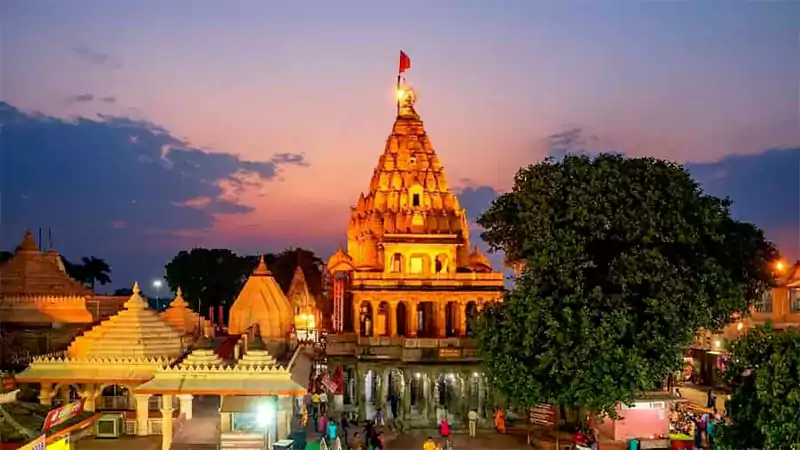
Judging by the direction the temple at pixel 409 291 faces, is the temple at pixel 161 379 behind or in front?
in front

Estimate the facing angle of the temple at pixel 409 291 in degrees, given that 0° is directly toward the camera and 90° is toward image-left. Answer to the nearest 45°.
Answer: approximately 0°

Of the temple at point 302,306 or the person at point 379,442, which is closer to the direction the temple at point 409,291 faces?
the person

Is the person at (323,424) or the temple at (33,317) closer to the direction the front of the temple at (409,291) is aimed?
the person

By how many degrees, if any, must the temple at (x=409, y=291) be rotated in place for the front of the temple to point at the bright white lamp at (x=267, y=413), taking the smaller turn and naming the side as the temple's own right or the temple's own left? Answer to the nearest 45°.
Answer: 0° — it already faces it

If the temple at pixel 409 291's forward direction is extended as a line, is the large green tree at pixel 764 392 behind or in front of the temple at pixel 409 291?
in front

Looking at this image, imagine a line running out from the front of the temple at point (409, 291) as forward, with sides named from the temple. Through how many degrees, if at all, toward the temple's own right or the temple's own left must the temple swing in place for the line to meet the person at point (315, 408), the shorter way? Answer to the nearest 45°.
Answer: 0° — it already faces them

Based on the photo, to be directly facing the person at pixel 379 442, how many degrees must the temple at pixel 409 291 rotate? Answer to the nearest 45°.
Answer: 0° — it already faces them

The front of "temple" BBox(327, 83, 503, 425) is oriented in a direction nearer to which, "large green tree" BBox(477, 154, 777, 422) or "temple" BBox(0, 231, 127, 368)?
the large green tree
